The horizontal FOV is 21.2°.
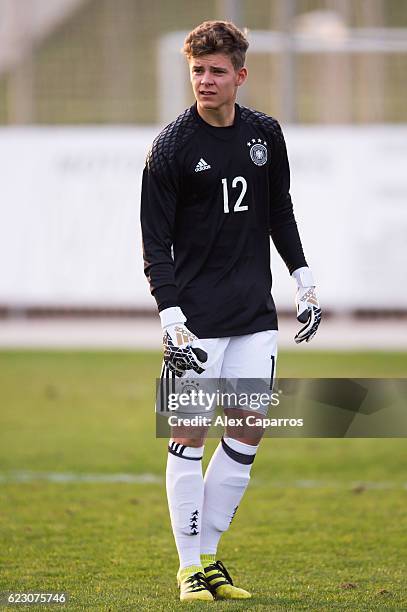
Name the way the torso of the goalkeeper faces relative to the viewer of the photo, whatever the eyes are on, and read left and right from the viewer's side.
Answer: facing the viewer and to the right of the viewer
